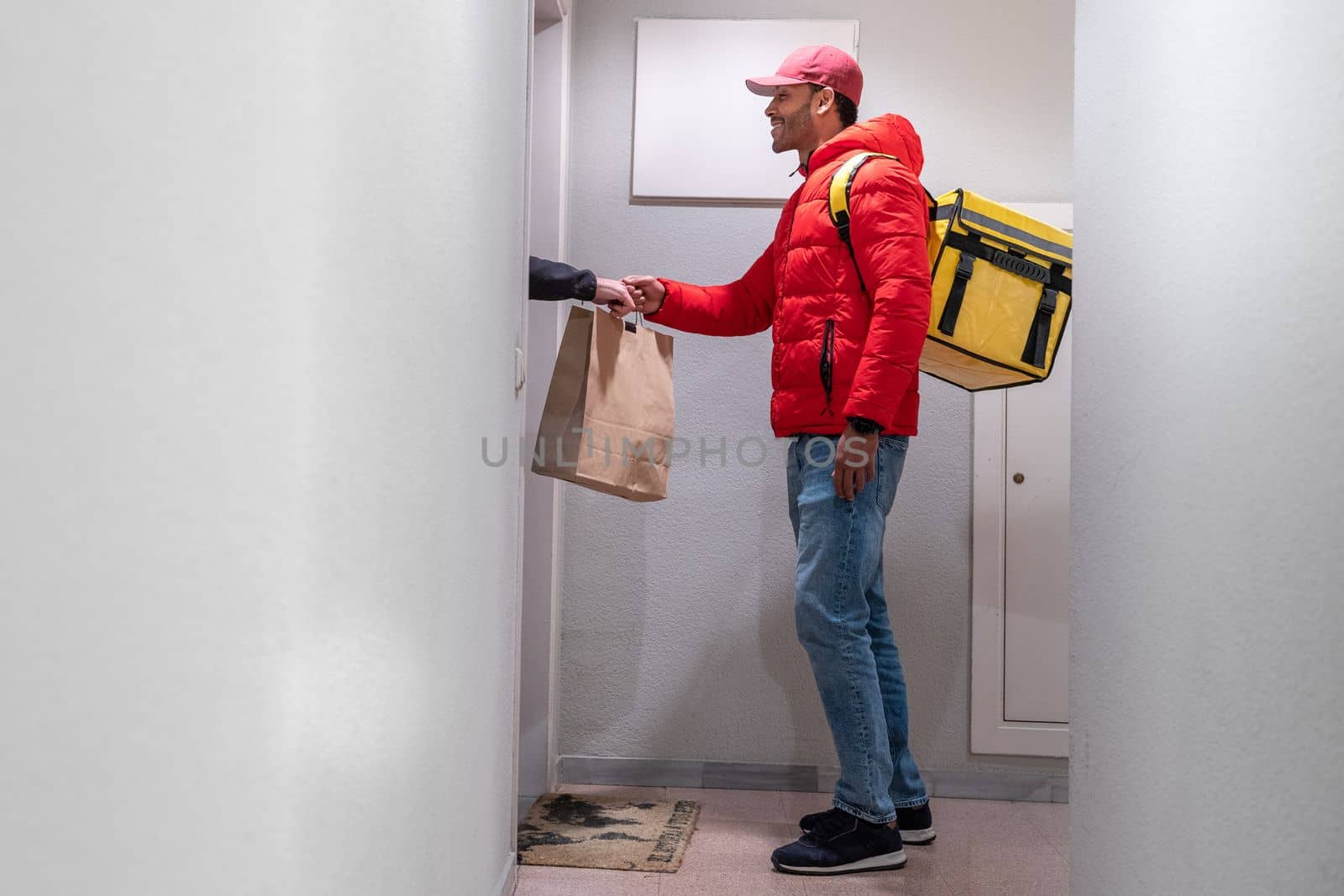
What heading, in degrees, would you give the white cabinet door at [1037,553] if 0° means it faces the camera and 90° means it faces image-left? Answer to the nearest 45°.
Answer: approximately 0°

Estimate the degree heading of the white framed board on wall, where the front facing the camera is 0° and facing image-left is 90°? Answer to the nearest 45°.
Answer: approximately 0°

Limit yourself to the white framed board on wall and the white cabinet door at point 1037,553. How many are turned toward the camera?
2

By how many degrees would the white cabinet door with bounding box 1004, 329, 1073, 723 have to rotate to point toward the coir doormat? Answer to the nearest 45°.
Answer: approximately 45° to its right
